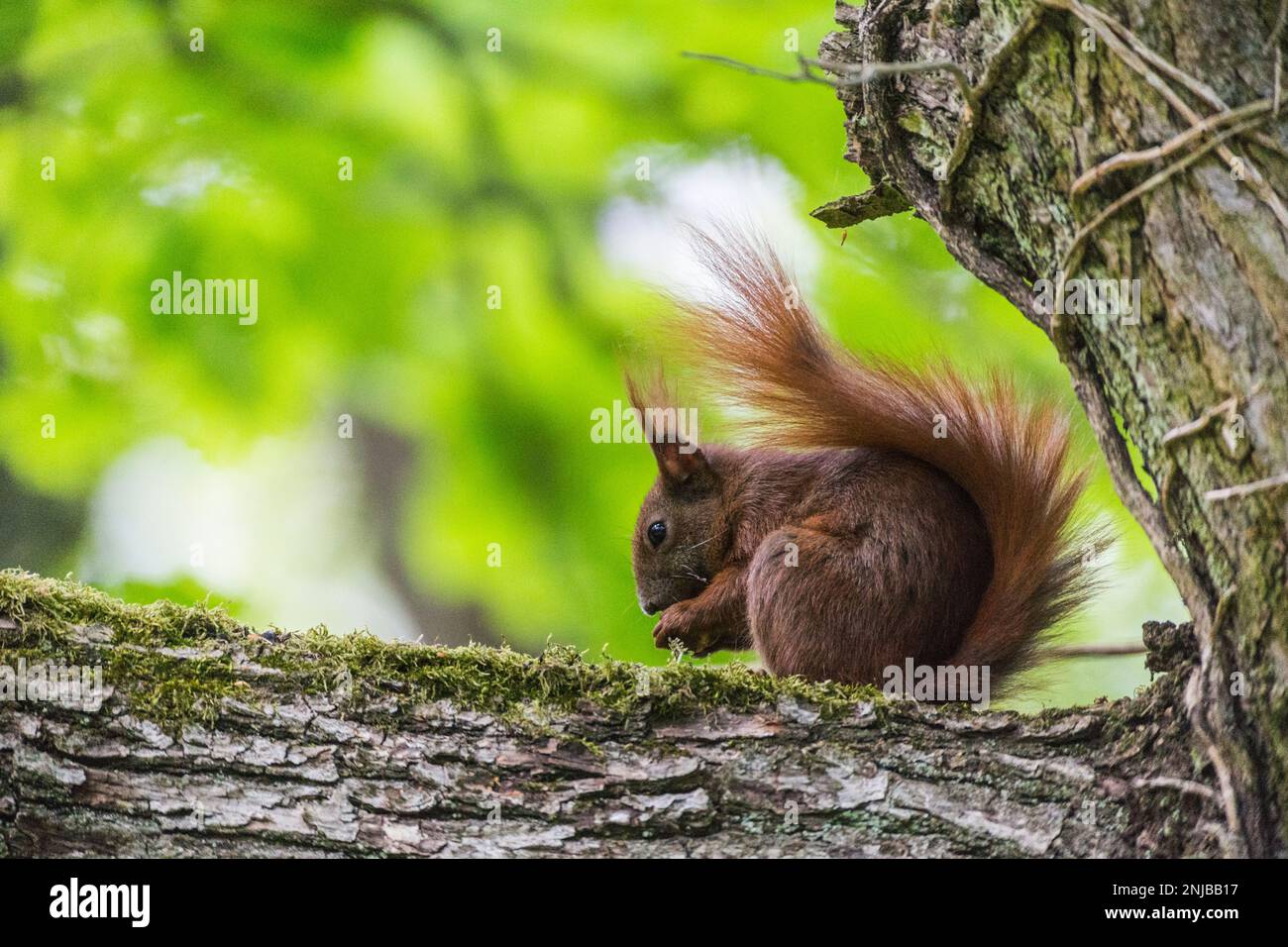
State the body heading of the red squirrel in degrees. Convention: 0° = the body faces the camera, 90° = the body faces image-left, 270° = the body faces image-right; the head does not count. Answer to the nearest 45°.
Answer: approximately 90°
